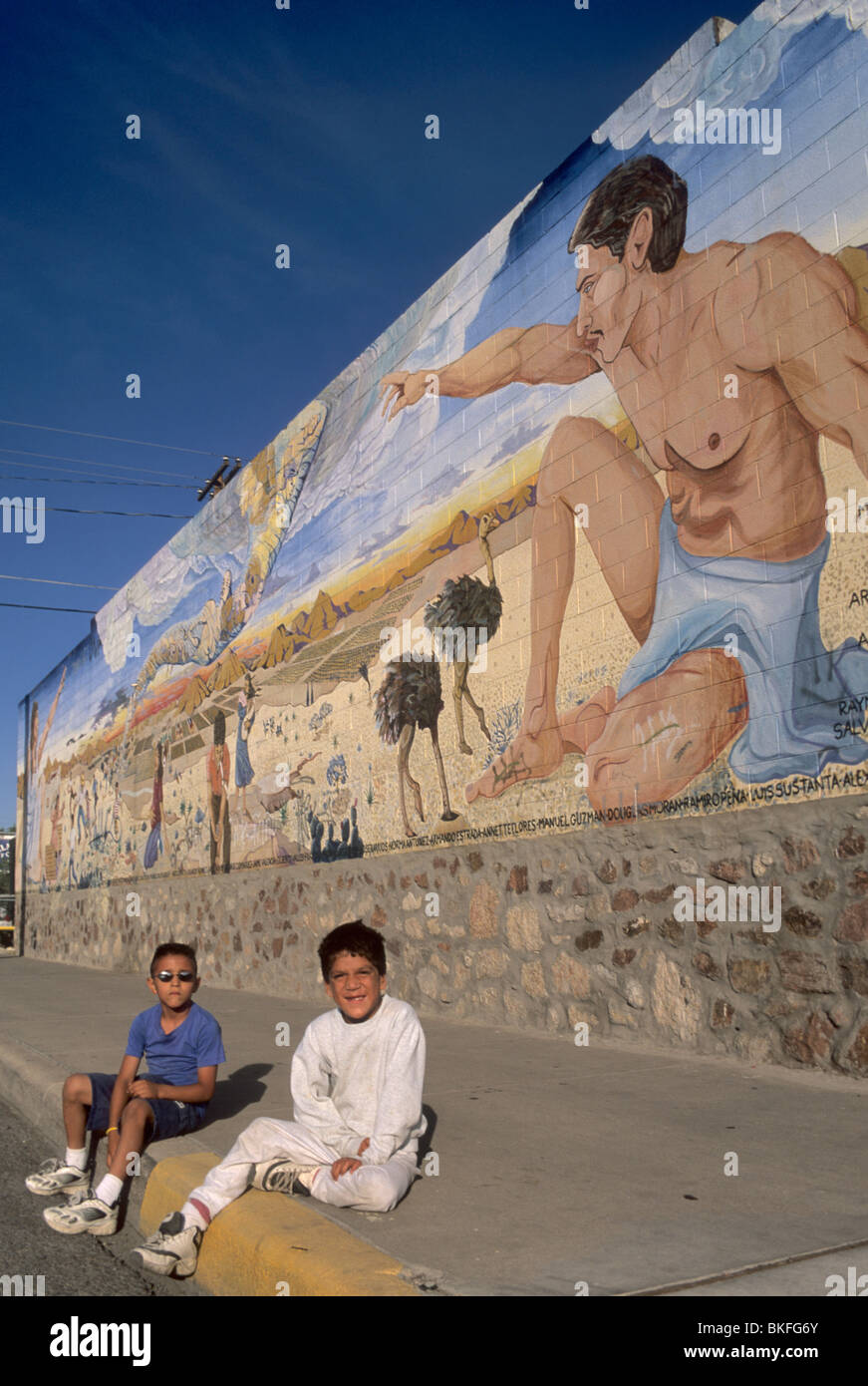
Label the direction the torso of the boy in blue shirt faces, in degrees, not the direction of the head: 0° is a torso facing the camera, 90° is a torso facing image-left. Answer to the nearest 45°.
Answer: approximately 45°

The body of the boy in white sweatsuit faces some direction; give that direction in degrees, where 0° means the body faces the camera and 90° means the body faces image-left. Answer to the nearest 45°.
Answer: approximately 0°

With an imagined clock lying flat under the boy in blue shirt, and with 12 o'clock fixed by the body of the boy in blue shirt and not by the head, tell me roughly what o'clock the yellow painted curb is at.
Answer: The yellow painted curb is roughly at 10 o'clock from the boy in blue shirt.

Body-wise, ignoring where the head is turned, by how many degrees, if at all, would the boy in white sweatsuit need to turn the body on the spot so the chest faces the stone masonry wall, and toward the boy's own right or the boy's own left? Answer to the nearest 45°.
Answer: approximately 135° to the boy's own left

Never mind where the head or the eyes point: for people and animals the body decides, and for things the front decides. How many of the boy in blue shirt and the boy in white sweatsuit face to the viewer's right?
0
